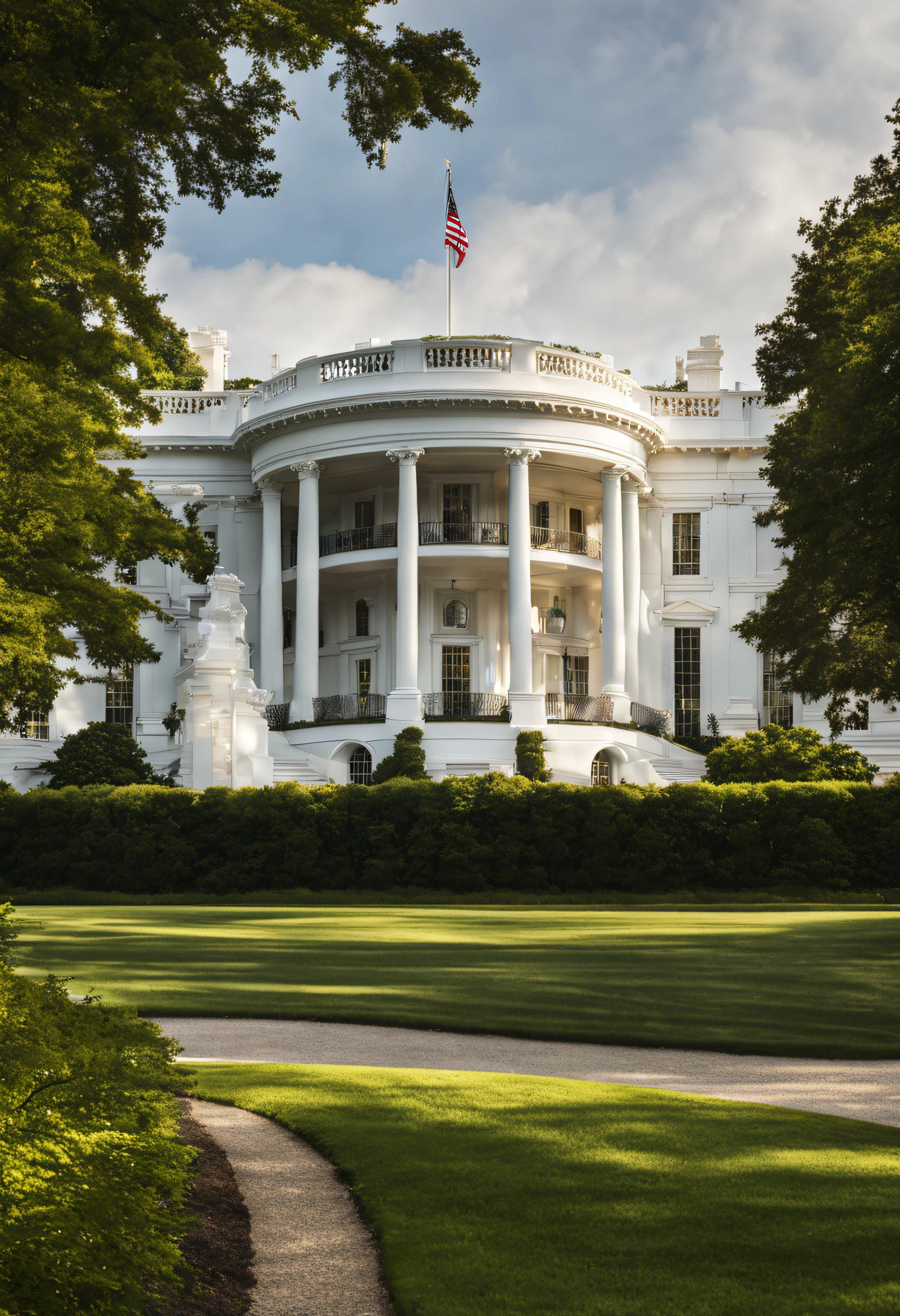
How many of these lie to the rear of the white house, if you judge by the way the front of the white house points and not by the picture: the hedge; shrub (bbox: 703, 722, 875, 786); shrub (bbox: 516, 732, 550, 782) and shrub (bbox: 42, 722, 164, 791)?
0

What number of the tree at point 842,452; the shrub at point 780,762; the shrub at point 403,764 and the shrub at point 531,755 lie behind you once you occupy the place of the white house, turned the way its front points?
0

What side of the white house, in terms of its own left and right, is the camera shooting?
front

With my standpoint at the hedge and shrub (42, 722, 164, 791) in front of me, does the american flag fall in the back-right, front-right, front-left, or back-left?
front-right

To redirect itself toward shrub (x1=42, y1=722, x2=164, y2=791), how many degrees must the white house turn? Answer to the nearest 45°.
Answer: approximately 45° to its right

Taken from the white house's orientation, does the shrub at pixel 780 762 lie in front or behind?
in front

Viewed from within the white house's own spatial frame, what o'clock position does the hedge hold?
The hedge is roughly at 12 o'clock from the white house.

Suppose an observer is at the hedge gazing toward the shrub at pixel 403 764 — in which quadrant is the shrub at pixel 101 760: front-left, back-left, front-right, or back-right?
front-left

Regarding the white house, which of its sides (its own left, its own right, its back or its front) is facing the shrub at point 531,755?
front

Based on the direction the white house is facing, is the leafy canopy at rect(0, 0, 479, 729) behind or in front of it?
in front
